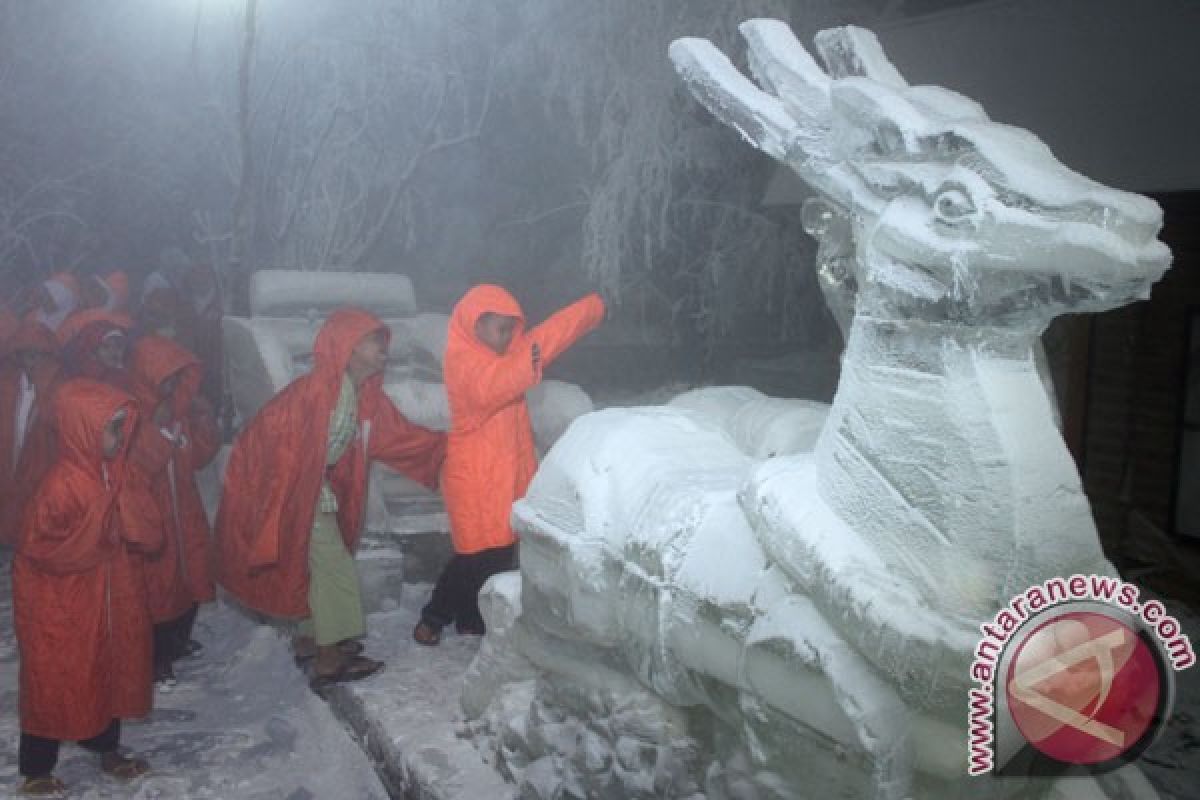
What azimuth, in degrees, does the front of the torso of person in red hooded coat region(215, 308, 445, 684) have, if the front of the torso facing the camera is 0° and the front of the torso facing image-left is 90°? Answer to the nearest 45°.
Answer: approximately 270°

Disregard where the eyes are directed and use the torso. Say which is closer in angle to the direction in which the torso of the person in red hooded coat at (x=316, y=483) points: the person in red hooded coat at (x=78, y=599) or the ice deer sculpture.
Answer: the ice deer sculpture

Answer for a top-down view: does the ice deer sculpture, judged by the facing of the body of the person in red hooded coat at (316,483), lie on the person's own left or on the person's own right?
on the person's own right

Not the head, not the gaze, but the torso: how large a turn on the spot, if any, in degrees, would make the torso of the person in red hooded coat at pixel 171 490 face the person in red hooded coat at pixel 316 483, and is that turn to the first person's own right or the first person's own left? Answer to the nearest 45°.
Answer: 0° — they already face them

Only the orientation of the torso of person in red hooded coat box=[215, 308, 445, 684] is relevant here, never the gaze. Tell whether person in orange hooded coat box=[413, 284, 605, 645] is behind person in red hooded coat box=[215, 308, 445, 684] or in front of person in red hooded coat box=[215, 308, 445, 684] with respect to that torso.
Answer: in front

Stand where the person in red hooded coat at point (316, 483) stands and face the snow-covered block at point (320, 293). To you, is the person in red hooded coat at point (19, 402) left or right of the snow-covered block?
left

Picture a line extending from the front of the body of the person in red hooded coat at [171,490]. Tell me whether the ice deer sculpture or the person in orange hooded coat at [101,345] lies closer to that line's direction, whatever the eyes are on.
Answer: the ice deer sculpture

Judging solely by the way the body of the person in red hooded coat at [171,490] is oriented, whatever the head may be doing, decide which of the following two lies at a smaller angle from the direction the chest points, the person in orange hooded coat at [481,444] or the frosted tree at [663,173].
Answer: the person in orange hooded coat

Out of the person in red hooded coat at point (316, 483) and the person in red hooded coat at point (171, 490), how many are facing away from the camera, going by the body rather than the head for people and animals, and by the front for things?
0

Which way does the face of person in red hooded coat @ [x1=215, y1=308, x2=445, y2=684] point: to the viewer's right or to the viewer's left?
to the viewer's right

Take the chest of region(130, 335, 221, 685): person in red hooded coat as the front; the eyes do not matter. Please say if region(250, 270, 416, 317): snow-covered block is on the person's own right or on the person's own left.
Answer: on the person's own left

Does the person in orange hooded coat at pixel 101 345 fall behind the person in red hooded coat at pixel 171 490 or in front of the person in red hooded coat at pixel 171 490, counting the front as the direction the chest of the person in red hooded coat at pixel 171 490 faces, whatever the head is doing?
behind

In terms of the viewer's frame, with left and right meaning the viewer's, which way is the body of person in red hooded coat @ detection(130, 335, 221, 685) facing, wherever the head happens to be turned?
facing the viewer and to the right of the viewer

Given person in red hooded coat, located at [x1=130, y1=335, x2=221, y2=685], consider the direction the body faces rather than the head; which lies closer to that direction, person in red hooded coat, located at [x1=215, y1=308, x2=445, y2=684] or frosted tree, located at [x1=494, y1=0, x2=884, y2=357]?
the person in red hooded coat, located at [x1=215, y1=308, x2=445, y2=684]

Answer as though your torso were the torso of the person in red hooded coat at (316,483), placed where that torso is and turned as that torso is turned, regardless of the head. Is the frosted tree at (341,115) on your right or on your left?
on your left
